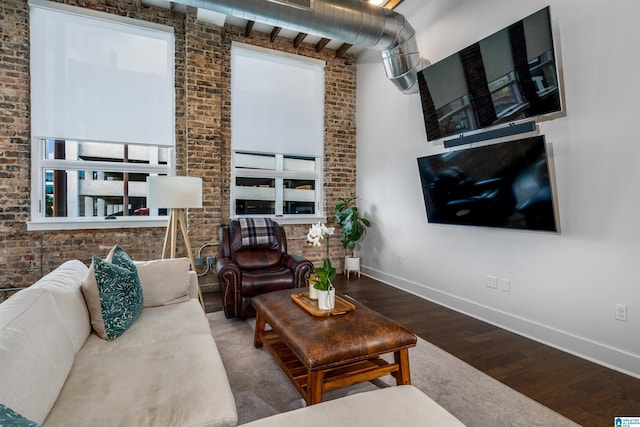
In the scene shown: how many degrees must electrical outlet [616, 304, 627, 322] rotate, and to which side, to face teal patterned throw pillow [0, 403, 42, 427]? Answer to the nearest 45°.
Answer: approximately 45° to its left

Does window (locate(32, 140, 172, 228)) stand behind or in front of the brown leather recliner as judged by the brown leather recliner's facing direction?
behind

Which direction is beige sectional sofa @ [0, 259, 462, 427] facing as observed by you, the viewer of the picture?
facing to the right of the viewer

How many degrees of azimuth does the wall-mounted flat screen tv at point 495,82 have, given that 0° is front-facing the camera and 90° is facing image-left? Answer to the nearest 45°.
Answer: approximately 45°

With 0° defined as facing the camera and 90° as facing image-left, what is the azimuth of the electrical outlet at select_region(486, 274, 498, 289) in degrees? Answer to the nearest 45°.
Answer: approximately 45°

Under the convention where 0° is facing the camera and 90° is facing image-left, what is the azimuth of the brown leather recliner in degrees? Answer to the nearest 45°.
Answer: approximately 315°

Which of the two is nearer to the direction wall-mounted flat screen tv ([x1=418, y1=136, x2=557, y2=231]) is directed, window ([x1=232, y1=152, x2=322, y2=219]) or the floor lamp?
the floor lamp
